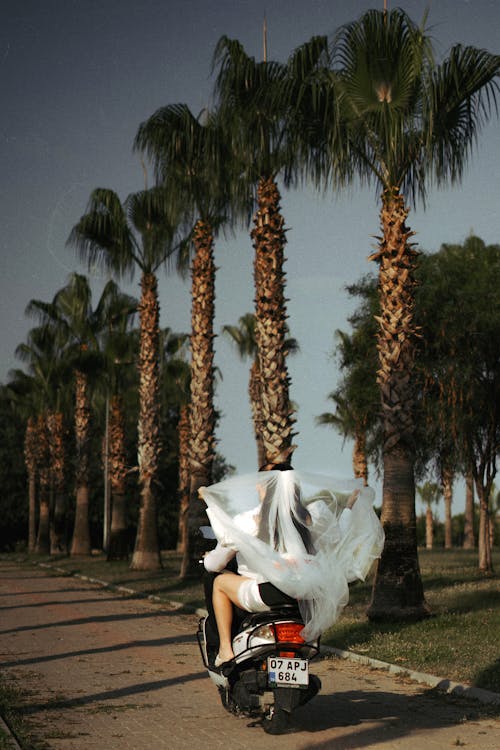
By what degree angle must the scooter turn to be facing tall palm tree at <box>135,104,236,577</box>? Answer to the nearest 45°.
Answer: approximately 45° to its right

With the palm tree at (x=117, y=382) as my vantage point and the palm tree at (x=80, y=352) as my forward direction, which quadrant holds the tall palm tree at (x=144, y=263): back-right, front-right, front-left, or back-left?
back-left

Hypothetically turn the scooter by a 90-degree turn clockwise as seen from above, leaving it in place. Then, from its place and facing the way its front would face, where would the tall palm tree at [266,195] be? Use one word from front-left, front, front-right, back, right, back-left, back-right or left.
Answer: front-left

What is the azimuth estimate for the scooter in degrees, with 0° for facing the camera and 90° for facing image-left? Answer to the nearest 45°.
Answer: approximately 135°
